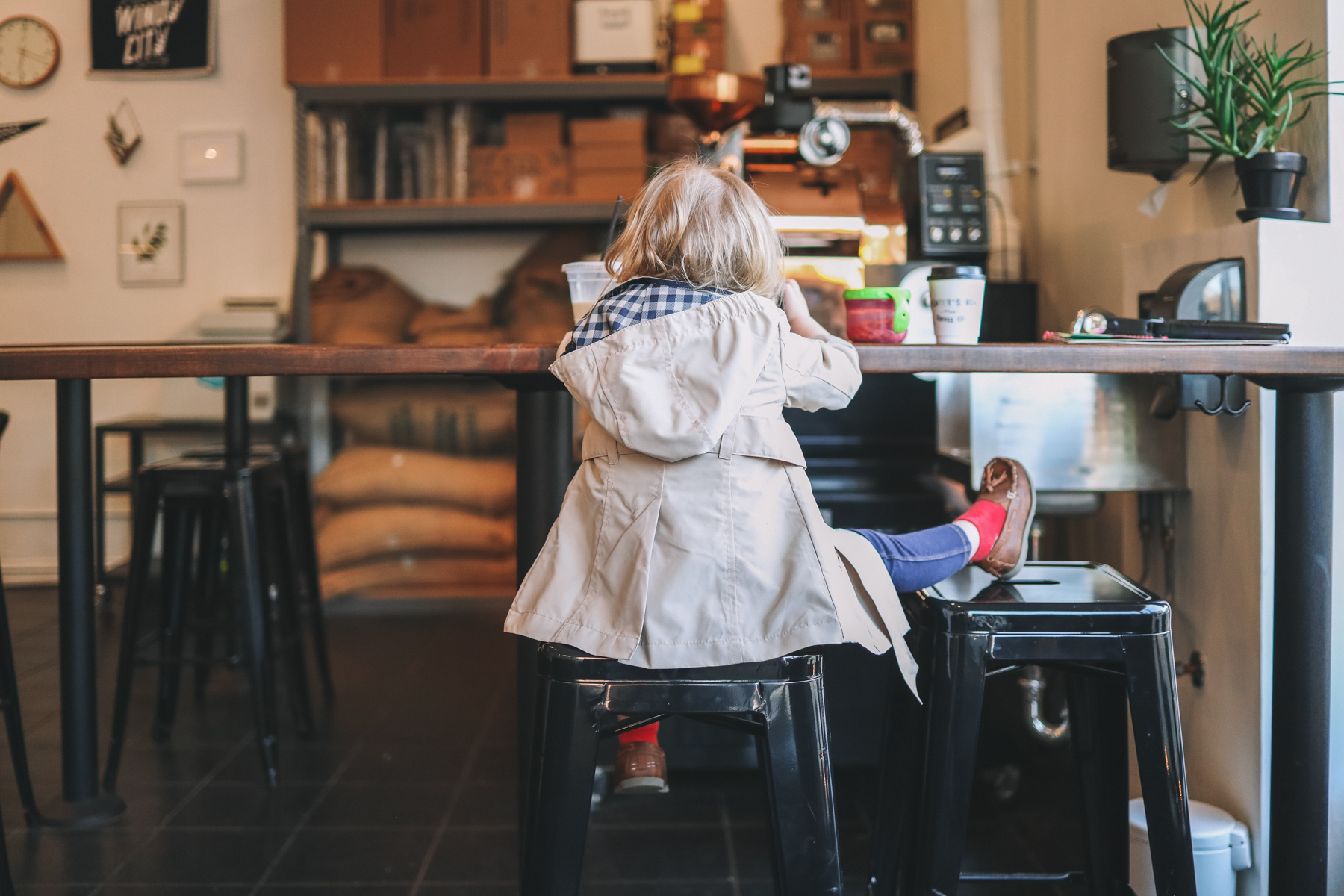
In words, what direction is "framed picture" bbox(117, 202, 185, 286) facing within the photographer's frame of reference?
facing the viewer

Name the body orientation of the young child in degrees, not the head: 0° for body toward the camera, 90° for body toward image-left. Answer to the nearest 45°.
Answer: approximately 180°

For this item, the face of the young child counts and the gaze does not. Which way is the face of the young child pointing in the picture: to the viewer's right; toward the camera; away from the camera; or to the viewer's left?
away from the camera

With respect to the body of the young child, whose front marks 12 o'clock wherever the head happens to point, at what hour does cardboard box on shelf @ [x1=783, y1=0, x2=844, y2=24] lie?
The cardboard box on shelf is roughly at 12 o'clock from the young child.

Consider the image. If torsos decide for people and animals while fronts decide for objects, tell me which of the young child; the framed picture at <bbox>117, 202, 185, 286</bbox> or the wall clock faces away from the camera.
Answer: the young child

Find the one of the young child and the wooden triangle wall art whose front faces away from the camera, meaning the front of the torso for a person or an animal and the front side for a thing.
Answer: the young child

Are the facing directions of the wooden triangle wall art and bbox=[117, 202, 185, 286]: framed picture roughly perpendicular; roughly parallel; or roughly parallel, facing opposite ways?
roughly parallel

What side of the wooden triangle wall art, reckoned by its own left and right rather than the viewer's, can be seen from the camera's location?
front

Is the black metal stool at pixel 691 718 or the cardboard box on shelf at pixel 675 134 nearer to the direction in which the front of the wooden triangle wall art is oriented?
the black metal stool

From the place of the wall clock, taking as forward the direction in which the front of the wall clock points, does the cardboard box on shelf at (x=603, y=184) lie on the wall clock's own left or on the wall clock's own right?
on the wall clock's own left

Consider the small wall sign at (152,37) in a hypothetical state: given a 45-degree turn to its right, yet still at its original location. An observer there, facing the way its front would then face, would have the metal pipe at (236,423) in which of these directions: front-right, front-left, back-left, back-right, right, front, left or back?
front-left

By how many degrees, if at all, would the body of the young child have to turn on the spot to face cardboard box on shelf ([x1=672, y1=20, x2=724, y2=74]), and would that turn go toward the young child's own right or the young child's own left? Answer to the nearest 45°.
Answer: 0° — they already face it

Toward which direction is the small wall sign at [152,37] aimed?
toward the camera

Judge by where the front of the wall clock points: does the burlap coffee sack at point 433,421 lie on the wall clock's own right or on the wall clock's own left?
on the wall clock's own left

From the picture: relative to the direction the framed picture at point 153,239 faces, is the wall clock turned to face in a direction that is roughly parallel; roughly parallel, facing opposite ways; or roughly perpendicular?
roughly parallel
